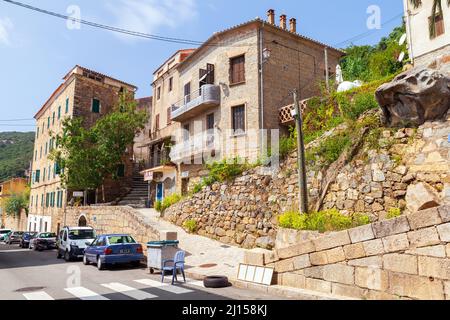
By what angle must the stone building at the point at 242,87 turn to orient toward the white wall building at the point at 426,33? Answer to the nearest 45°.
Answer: approximately 135° to its left

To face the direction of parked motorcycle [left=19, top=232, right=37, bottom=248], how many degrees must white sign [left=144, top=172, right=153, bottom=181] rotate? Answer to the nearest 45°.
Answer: approximately 135° to its right

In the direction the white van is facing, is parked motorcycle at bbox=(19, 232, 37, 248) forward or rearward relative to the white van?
rearward

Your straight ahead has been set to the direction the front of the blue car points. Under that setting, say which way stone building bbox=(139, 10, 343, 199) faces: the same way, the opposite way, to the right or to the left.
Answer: to the left

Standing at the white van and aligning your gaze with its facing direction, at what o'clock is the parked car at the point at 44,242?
The parked car is roughly at 7 o'clock from the white van.

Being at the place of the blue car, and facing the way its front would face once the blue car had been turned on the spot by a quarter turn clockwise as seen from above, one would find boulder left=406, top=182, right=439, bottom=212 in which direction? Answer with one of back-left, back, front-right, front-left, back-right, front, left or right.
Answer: right

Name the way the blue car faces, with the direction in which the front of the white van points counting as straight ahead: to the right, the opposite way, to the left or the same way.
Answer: the opposite way
